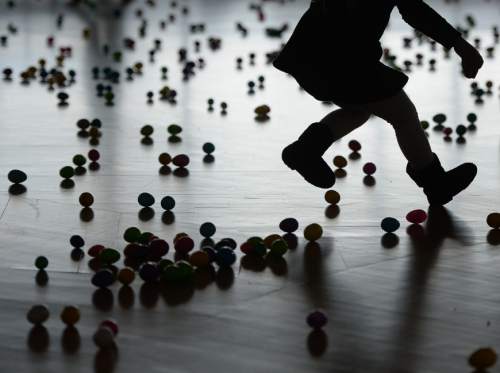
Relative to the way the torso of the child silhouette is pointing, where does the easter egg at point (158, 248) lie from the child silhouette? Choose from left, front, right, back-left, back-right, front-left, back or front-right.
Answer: back-right

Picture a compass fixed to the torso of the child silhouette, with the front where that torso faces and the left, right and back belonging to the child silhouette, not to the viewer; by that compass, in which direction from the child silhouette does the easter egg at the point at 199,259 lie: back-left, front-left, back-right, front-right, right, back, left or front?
back-right

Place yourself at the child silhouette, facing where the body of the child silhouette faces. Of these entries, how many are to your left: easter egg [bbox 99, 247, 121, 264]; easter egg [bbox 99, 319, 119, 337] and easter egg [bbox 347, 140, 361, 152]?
1

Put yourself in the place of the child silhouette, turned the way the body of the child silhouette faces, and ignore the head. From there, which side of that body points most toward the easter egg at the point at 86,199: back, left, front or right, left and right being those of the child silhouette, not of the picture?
back

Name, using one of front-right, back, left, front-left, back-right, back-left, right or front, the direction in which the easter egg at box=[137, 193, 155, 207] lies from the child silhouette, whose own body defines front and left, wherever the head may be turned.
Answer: back

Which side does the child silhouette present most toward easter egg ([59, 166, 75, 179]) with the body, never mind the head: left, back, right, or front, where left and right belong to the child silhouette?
back

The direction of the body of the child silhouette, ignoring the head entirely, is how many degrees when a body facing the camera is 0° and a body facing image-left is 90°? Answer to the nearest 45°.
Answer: approximately 270°
